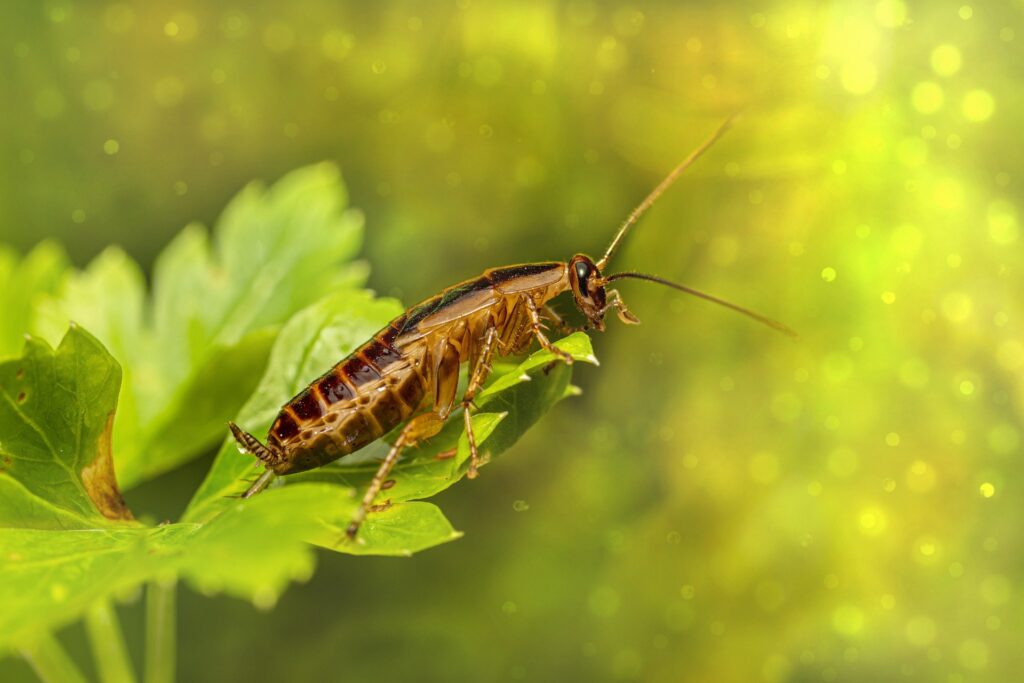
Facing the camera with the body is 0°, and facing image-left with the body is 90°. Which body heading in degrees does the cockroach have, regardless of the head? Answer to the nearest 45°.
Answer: approximately 270°

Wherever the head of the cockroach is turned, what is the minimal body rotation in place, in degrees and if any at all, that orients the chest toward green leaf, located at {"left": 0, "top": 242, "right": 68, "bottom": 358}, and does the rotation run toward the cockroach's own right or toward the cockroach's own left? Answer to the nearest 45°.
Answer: approximately 135° to the cockroach's own left
